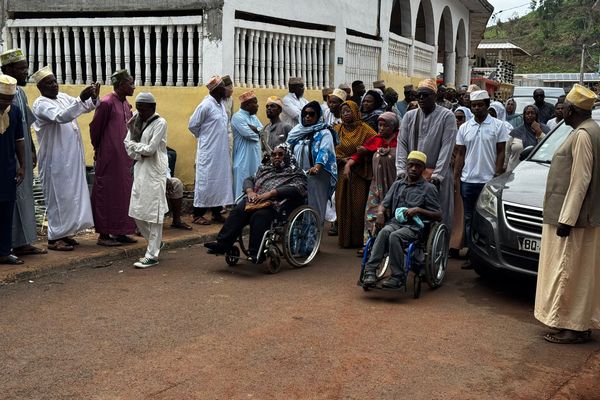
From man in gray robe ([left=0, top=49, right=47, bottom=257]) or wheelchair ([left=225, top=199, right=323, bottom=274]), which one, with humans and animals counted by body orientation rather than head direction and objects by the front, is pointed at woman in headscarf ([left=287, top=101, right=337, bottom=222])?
the man in gray robe

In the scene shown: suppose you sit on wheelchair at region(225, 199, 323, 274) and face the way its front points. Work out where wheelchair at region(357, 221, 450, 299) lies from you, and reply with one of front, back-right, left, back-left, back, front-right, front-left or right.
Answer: left

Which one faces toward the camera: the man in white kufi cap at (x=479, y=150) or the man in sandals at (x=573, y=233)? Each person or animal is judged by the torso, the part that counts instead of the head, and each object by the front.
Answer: the man in white kufi cap

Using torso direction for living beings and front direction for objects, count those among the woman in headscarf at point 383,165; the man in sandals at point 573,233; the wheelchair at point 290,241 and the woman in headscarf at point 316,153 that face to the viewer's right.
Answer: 0

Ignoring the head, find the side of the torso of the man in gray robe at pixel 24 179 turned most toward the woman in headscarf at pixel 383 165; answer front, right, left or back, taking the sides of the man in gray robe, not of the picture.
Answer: front

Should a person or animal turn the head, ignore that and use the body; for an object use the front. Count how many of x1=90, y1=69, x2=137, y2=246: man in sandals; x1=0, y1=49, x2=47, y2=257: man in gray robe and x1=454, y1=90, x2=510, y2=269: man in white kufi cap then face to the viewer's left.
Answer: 0

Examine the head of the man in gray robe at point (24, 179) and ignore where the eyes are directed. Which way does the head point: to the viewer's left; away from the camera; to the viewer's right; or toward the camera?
to the viewer's right

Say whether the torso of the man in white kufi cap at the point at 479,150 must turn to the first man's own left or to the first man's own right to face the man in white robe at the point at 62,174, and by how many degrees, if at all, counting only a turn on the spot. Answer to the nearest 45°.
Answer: approximately 90° to the first man's own right

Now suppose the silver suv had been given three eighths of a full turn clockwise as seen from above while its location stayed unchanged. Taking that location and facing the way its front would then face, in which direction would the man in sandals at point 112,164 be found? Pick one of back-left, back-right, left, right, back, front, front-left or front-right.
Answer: left

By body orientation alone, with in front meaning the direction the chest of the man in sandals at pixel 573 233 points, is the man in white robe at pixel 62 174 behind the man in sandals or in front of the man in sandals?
in front

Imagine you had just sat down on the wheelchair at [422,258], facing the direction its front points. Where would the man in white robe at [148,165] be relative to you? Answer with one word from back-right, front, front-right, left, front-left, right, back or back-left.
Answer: front-right

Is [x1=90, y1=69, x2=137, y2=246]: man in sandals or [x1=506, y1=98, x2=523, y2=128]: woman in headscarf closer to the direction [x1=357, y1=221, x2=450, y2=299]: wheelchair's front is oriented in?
the man in sandals

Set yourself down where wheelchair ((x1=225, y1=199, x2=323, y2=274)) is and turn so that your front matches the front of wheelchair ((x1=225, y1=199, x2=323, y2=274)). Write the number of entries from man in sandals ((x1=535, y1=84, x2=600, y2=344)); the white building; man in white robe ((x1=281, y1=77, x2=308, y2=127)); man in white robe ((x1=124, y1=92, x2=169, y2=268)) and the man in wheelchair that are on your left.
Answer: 2

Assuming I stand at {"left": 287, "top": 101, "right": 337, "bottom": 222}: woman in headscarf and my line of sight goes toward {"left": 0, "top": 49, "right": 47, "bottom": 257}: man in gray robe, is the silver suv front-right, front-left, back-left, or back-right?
back-left

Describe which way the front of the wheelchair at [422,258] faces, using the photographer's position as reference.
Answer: facing the viewer and to the left of the viewer

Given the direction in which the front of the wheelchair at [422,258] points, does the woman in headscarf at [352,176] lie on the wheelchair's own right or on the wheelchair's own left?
on the wheelchair's own right
